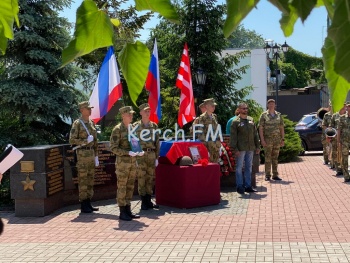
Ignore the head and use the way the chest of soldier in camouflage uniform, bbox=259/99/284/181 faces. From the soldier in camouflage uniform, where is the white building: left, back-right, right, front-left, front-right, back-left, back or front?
back

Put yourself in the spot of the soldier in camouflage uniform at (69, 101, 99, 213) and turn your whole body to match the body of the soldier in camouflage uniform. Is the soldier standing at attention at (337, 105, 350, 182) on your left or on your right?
on your left

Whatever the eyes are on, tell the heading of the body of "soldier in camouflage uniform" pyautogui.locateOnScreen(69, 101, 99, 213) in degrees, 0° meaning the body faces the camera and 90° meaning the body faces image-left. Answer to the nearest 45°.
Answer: approximately 315°

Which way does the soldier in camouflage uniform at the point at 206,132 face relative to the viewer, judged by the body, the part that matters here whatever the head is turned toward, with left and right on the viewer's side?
facing the viewer and to the right of the viewer

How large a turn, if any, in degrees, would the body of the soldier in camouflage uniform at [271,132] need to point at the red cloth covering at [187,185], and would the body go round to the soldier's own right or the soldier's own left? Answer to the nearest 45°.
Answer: approximately 45° to the soldier's own right

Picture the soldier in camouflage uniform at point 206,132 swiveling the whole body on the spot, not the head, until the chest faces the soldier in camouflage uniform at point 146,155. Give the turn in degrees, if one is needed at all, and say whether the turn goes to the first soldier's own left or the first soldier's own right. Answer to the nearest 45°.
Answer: approximately 90° to the first soldier's own right

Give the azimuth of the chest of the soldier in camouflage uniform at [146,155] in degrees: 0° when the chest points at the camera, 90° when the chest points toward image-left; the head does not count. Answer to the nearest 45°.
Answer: approximately 315°

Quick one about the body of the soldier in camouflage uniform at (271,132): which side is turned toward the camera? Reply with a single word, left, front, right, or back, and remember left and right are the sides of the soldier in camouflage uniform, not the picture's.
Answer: front

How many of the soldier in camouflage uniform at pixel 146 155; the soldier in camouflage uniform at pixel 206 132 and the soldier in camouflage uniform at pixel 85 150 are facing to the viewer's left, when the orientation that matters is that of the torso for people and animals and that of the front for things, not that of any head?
0
